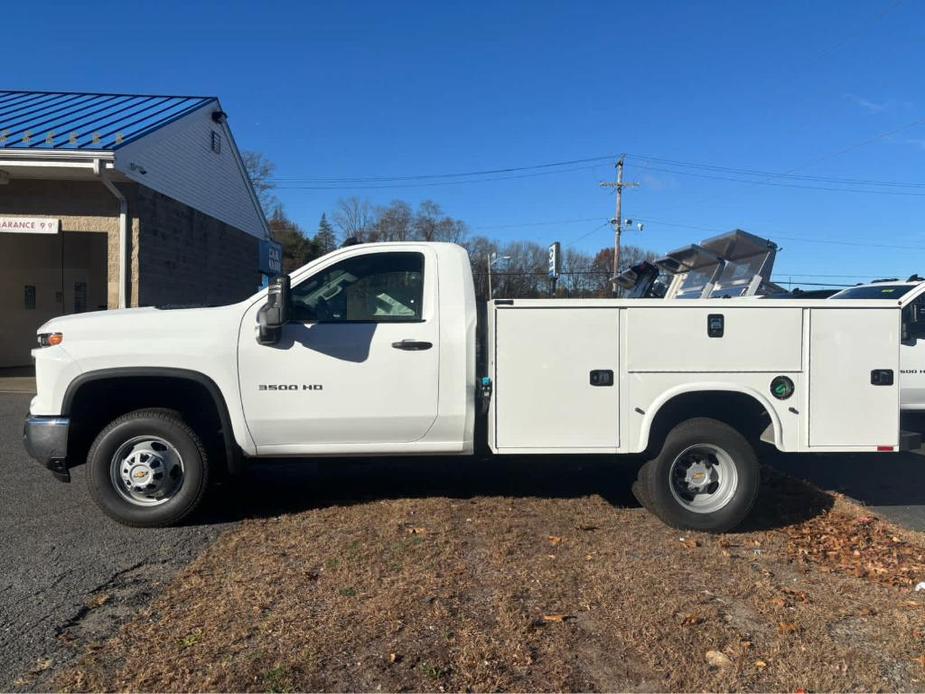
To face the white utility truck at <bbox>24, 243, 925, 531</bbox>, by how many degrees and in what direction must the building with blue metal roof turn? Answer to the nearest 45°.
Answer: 0° — it already faces it

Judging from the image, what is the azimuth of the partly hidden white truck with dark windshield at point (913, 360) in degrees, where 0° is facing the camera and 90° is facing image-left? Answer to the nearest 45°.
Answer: approximately 45°

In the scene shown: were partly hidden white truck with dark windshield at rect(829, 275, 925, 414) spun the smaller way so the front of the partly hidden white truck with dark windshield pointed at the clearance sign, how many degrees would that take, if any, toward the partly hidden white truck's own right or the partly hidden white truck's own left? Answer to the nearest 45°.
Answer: approximately 45° to the partly hidden white truck's own right

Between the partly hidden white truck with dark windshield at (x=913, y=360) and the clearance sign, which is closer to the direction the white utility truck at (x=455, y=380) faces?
the clearance sign

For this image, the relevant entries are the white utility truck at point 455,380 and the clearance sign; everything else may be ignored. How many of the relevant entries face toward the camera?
1

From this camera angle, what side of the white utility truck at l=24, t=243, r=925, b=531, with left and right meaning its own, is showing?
left

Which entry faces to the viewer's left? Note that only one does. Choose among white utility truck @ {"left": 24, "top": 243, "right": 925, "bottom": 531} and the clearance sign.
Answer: the white utility truck

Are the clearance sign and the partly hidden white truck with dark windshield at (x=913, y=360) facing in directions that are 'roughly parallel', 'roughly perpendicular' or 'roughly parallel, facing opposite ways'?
roughly perpendicular

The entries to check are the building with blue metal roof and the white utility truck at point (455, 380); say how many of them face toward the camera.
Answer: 1

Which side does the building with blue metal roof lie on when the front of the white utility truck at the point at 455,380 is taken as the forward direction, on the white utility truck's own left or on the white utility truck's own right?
on the white utility truck's own right
